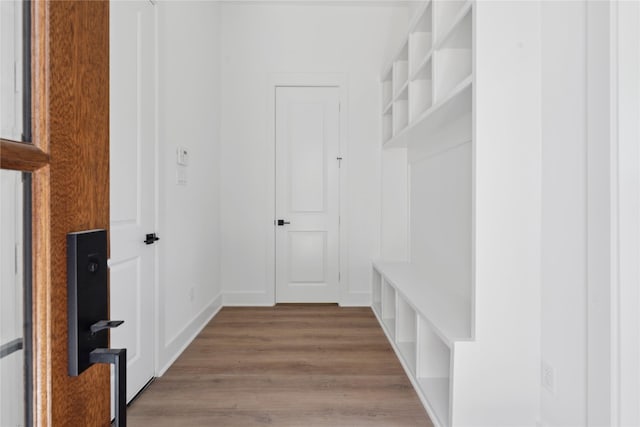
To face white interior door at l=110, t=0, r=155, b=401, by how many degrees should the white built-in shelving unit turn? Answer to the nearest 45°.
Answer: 0° — it already faces it

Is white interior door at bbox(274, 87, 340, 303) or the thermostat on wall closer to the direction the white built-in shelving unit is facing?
the thermostat on wall

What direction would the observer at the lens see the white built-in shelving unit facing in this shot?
facing to the left of the viewer

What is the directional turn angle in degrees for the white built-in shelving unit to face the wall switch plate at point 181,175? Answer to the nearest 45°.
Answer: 0° — it already faces it
